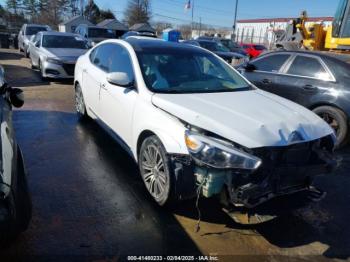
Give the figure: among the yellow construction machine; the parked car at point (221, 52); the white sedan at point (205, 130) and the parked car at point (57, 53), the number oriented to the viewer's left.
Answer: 1

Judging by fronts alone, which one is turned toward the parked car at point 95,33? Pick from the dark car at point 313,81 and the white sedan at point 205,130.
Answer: the dark car

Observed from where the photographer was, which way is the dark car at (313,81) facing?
facing away from the viewer and to the left of the viewer

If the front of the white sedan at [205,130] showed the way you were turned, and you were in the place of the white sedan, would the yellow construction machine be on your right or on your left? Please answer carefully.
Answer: on your left

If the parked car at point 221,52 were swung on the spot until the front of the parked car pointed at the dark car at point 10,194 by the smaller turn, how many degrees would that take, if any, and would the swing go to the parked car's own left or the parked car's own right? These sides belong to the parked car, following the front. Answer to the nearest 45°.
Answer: approximately 45° to the parked car's own right

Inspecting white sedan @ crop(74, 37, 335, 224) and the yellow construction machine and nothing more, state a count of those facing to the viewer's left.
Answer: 1

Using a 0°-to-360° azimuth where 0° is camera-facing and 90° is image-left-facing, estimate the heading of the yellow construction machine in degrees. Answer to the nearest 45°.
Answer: approximately 90°

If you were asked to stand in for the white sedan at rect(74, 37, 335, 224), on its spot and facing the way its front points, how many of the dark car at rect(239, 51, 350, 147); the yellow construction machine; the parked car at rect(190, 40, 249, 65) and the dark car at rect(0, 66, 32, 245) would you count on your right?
1

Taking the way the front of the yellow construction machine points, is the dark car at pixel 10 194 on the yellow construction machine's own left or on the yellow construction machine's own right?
on the yellow construction machine's own left

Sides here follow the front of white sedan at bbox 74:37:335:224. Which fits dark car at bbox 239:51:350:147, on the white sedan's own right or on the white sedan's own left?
on the white sedan's own left

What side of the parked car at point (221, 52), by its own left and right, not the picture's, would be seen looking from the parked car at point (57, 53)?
right

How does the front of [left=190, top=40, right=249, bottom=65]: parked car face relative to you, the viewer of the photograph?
facing the viewer and to the right of the viewer

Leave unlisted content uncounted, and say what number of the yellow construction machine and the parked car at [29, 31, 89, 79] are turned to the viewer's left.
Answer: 1

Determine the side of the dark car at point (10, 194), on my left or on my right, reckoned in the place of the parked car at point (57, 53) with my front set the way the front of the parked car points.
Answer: on my right
